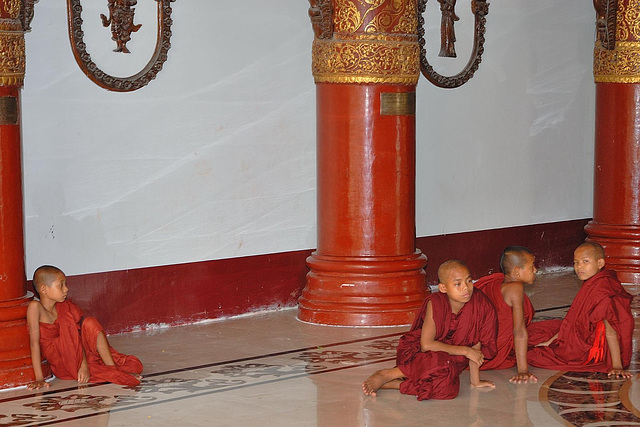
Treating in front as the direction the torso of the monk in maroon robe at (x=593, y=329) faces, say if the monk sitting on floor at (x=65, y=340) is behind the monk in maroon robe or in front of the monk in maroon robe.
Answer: in front

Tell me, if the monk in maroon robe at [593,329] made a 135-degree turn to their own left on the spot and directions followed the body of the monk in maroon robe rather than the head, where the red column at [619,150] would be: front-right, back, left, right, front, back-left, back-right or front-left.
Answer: back-left

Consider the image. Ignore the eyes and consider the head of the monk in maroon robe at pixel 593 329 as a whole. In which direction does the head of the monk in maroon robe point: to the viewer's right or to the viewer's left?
to the viewer's left

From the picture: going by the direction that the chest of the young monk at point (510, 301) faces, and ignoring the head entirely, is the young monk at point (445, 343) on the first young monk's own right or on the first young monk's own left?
on the first young monk's own right

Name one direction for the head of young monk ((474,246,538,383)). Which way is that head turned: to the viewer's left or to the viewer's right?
to the viewer's right

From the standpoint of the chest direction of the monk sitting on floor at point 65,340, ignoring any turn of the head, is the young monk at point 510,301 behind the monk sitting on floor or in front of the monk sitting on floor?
in front

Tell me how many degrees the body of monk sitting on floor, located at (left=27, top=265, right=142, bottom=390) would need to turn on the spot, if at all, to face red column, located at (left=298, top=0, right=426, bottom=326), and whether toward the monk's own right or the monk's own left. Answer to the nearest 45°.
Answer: approximately 90° to the monk's own left

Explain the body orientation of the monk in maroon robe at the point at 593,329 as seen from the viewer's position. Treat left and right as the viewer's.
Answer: facing to the left of the viewer

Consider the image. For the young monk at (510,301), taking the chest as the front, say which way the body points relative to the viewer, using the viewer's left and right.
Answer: facing to the right of the viewer

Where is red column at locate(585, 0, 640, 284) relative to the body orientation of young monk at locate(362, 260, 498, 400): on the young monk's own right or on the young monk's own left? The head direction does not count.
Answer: on the young monk's own left
